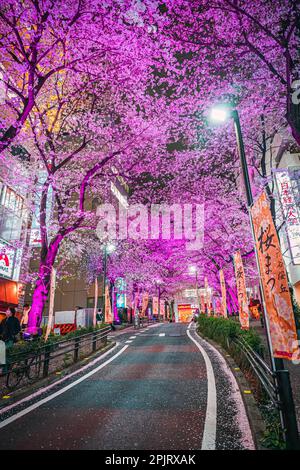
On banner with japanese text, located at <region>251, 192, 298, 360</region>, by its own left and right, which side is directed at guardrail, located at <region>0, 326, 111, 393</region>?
right

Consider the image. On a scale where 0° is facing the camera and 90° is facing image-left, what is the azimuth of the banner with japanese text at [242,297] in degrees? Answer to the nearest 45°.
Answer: approximately 0°

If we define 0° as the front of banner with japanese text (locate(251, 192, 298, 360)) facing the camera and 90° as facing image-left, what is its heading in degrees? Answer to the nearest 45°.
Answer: approximately 0°

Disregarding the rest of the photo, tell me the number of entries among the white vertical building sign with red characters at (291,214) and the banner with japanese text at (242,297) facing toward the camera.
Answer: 2

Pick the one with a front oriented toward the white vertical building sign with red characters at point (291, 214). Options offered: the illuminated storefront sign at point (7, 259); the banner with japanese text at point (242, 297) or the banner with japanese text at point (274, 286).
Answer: the illuminated storefront sign at point (7, 259)

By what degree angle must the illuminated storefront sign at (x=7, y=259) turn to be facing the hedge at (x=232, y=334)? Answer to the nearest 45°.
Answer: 0° — it already faces it

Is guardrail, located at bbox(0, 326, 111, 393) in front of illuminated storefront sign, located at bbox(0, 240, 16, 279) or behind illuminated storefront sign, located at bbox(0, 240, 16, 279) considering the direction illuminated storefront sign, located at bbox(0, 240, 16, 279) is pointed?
in front
